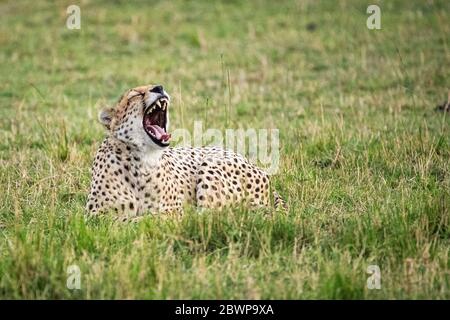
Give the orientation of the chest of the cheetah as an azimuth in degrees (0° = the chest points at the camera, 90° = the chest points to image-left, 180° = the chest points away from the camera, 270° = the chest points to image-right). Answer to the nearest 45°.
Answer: approximately 45°
